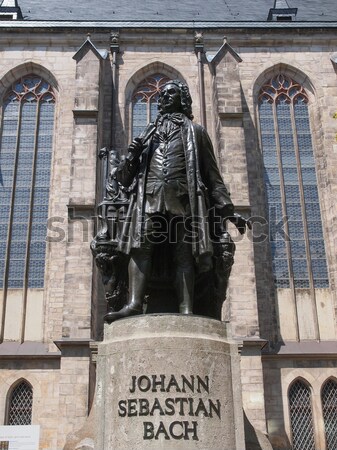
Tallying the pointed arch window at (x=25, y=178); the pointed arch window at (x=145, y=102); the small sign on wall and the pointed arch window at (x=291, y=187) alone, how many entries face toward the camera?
4

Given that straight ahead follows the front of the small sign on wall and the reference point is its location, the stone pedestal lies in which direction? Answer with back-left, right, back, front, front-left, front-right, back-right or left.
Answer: front

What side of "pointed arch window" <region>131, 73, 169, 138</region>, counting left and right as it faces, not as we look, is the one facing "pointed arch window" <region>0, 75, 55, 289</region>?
right

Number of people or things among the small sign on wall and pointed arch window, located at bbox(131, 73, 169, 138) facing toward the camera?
2

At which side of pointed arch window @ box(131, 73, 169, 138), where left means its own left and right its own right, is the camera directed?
front

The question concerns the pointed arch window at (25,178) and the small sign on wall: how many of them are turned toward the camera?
2

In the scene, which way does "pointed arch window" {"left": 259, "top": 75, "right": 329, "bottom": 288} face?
toward the camera

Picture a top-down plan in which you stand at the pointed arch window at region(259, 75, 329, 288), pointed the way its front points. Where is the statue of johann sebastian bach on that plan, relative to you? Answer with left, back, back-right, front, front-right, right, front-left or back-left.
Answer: front

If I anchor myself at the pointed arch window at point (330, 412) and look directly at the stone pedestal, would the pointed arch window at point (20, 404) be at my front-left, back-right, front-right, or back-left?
front-right

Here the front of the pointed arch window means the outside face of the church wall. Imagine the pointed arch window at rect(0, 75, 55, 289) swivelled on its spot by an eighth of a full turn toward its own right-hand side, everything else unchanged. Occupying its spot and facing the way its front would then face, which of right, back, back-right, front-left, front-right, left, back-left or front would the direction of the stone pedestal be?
front-left

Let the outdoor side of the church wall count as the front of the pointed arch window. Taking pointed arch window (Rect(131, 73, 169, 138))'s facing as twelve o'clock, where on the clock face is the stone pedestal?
The stone pedestal is roughly at 12 o'clock from the pointed arch window.

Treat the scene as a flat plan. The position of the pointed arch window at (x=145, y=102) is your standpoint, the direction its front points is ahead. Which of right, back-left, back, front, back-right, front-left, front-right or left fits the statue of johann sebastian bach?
front

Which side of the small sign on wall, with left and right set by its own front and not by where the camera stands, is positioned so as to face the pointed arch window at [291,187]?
left
